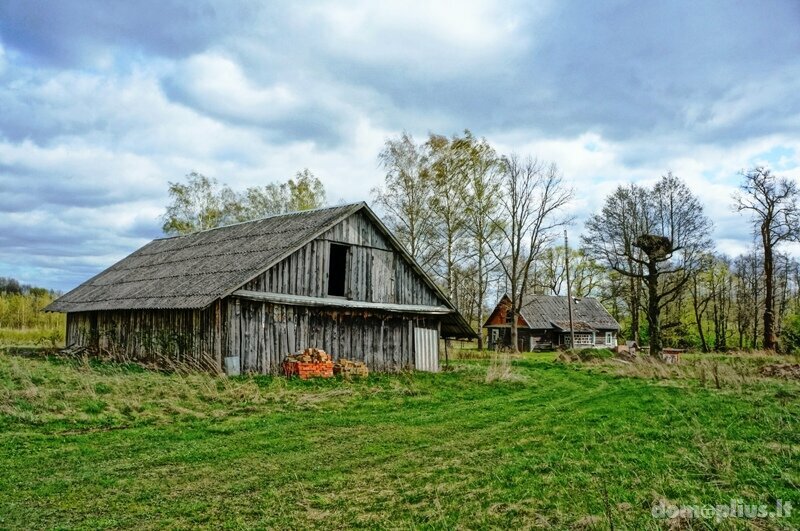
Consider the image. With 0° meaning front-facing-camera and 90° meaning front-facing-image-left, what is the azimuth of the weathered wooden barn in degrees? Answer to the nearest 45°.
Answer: approximately 315°
